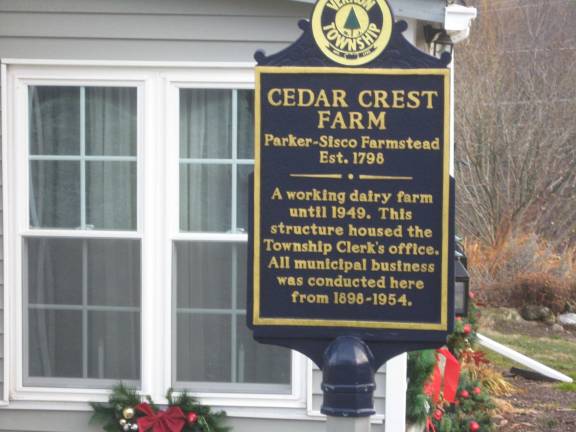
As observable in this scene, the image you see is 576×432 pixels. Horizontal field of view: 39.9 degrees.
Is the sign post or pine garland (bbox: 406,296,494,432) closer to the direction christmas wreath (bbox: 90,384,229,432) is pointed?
the sign post

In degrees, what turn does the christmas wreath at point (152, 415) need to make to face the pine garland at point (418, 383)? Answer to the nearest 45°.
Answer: approximately 90° to its left

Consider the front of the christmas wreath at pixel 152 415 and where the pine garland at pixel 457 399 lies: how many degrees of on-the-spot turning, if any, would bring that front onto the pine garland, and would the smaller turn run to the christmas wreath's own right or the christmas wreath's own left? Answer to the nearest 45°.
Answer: approximately 135° to the christmas wreath's own left

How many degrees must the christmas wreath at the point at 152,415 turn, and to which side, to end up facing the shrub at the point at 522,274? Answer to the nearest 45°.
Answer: approximately 135° to its left

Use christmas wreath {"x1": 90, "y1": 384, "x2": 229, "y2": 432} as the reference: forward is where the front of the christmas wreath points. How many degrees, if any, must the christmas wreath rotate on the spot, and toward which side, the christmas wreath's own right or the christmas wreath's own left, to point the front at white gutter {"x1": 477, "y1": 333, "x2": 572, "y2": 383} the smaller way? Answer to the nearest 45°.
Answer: approximately 135° to the christmas wreath's own left

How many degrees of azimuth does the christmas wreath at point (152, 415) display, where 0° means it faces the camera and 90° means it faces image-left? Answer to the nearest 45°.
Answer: approximately 0°

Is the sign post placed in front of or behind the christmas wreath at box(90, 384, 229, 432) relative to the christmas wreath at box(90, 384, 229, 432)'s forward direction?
in front
